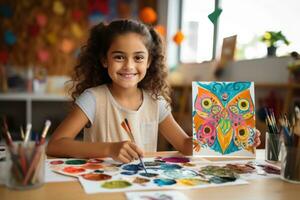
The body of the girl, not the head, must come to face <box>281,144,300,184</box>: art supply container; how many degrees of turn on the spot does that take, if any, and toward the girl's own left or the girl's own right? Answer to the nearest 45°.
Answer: approximately 45° to the girl's own left

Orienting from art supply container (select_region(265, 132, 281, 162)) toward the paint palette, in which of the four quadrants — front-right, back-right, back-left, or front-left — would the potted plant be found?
back-right

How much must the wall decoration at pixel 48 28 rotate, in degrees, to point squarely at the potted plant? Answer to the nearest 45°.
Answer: approximately 45° to its left

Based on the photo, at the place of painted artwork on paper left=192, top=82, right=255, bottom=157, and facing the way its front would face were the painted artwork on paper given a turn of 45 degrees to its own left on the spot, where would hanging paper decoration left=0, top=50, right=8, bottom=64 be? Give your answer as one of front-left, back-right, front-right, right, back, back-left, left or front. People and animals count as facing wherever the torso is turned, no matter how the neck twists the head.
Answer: back

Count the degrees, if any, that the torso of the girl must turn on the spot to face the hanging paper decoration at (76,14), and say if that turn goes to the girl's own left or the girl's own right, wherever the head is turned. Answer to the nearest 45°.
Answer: approximately 180°

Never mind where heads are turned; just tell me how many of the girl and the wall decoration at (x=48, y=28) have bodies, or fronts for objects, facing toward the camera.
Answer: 2

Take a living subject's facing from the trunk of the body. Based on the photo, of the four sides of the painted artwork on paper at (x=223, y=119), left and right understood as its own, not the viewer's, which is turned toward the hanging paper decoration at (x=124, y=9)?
back

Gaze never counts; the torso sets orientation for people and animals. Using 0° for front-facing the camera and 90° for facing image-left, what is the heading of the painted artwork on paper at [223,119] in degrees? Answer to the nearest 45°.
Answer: approximately 0°

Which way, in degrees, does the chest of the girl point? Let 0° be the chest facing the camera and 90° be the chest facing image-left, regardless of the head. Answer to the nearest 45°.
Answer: approximately 0°
